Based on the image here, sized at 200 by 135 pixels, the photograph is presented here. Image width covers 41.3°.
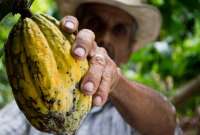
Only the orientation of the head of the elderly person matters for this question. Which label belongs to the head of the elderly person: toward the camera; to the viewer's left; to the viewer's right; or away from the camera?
toward the camera

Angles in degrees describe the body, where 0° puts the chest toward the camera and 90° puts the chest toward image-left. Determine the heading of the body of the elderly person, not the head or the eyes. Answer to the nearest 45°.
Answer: approximately 0°
